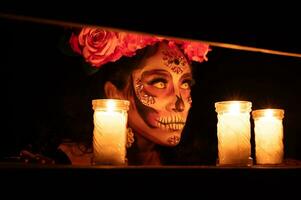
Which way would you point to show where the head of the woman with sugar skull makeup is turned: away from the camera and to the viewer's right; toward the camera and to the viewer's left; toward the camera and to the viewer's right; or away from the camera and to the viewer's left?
toward the camera and to the viewer's right
